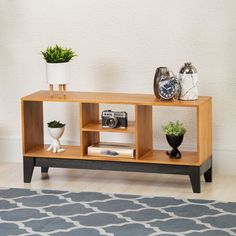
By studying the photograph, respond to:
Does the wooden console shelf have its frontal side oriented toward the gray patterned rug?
yes

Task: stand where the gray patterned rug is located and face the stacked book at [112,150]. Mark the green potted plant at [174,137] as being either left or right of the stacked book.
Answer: right

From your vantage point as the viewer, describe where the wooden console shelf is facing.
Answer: facing the viewer
